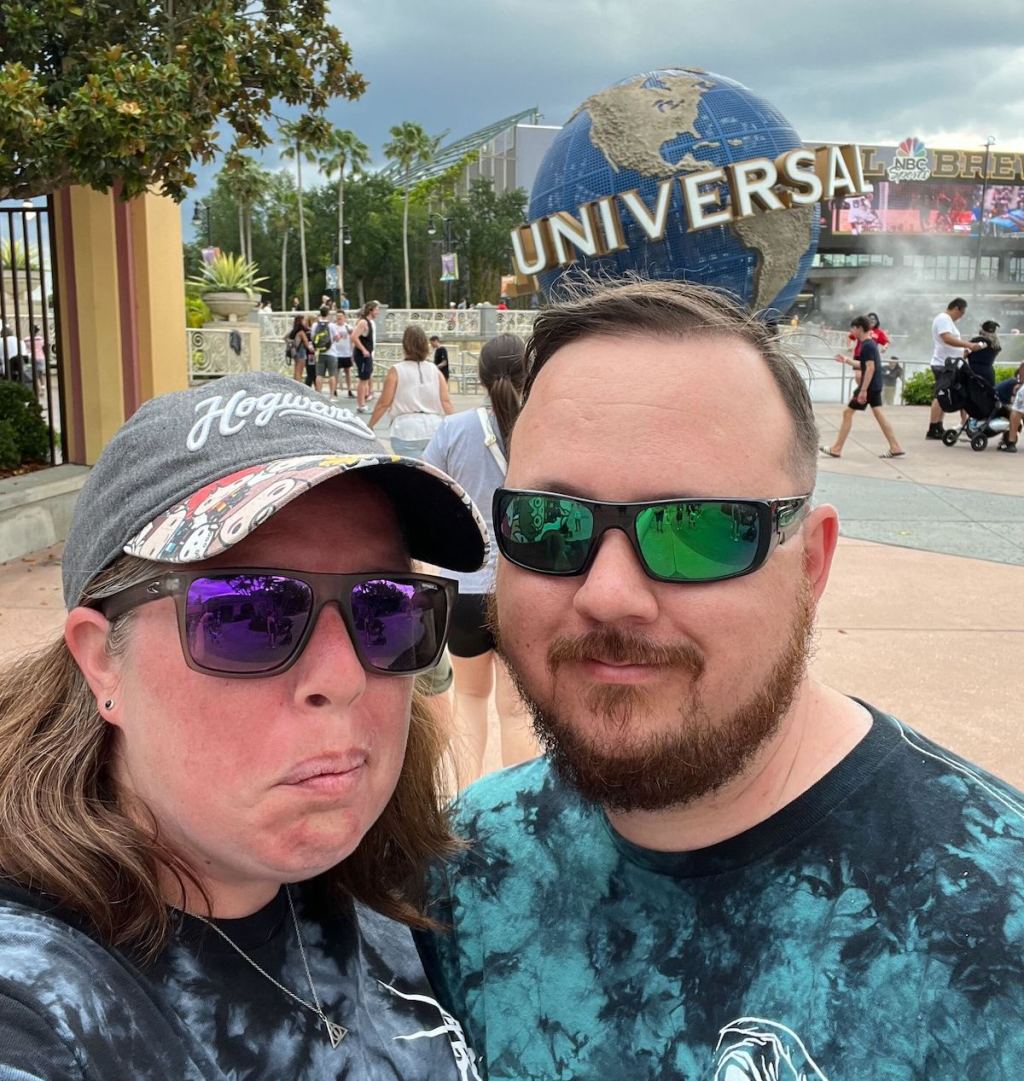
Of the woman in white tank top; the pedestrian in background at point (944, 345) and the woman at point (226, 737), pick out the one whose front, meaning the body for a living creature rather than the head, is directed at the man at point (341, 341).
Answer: the woman in white tank top

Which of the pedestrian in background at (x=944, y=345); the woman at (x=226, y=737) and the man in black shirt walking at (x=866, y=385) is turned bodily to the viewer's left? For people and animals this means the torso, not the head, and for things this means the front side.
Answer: the man in black shirt walking

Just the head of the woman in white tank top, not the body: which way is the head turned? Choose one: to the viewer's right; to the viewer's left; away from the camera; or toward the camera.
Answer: away from the camera

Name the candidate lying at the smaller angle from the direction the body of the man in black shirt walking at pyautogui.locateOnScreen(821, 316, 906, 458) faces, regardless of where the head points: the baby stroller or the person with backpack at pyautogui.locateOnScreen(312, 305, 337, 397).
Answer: the person with backpack

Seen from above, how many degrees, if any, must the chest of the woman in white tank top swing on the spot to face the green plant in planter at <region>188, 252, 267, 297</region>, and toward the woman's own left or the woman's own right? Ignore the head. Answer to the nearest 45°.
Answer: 0° — they already face it

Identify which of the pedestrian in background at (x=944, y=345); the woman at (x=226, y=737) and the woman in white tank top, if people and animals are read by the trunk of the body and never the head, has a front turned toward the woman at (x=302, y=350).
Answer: the woman in white tank top

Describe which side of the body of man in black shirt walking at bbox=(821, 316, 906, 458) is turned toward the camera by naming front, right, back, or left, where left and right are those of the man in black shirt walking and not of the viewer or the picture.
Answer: left

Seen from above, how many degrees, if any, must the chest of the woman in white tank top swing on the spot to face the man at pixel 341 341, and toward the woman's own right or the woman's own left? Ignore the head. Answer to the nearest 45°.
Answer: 0° — they already face them

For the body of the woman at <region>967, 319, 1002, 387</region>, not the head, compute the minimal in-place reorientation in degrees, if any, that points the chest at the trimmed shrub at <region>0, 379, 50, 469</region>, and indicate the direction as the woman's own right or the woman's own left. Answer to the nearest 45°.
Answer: approximately 45° to the woman's own left

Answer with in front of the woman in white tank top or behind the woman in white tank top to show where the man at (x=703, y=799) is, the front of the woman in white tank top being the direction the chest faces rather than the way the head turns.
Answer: behind

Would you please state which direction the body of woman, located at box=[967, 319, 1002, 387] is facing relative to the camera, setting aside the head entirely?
to the viewer's left

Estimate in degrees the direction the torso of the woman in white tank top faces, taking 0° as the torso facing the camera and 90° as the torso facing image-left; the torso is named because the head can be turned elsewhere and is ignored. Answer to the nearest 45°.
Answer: approximately 180°

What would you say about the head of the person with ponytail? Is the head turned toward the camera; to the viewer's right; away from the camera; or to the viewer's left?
away from the camera
